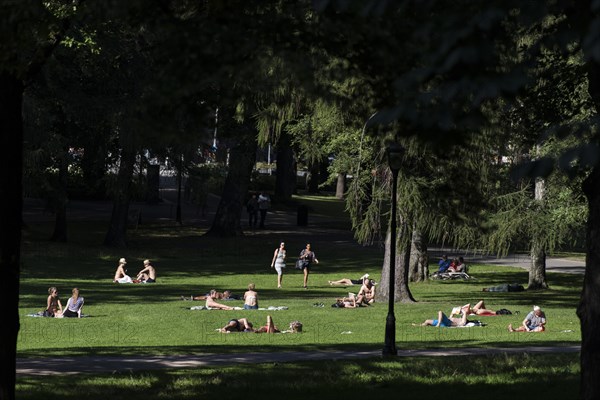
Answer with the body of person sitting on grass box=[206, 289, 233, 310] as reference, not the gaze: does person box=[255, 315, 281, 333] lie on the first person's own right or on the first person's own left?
on the first person's own right

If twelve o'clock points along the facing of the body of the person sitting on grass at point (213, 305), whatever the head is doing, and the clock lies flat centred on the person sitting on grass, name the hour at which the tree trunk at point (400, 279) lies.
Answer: The tree trunk is roughly at 11 o'clock from the person sitting on grass.

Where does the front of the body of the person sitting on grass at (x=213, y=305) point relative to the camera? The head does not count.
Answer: to the viewer's right

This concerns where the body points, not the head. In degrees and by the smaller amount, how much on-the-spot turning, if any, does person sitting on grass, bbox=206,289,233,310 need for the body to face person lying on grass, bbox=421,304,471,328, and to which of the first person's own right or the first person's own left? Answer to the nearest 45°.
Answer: approximately 45° to the first person's own right

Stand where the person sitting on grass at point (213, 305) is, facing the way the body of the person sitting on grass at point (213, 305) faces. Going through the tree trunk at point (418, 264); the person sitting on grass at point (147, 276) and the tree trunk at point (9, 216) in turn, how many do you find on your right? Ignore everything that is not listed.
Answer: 1

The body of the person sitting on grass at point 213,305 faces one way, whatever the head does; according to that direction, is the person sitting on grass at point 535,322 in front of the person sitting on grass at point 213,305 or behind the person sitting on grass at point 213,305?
in front

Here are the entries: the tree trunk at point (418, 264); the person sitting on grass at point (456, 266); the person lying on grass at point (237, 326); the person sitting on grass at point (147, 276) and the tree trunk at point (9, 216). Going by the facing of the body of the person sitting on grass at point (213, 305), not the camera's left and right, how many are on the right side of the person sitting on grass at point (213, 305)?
2

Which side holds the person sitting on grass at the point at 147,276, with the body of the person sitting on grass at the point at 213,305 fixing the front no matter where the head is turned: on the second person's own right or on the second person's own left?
on the second person's own left

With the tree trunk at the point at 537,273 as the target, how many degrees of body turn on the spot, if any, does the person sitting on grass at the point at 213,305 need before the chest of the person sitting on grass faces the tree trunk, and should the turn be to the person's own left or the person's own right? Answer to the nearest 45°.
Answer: approximately 45° to the person's own left

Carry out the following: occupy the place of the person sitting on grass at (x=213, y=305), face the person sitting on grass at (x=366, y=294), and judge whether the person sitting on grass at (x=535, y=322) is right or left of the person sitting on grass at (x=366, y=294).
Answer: right

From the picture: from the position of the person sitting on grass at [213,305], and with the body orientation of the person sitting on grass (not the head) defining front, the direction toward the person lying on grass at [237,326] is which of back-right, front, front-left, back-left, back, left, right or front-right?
right

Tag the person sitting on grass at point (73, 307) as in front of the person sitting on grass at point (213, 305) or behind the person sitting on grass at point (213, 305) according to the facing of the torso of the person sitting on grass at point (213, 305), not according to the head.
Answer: behind

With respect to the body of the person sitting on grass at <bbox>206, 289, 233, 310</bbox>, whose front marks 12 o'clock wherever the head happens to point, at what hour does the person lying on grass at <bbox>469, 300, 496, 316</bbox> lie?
The person lying on grass is roughly at 12 o'clock from the person sitting on grass.
